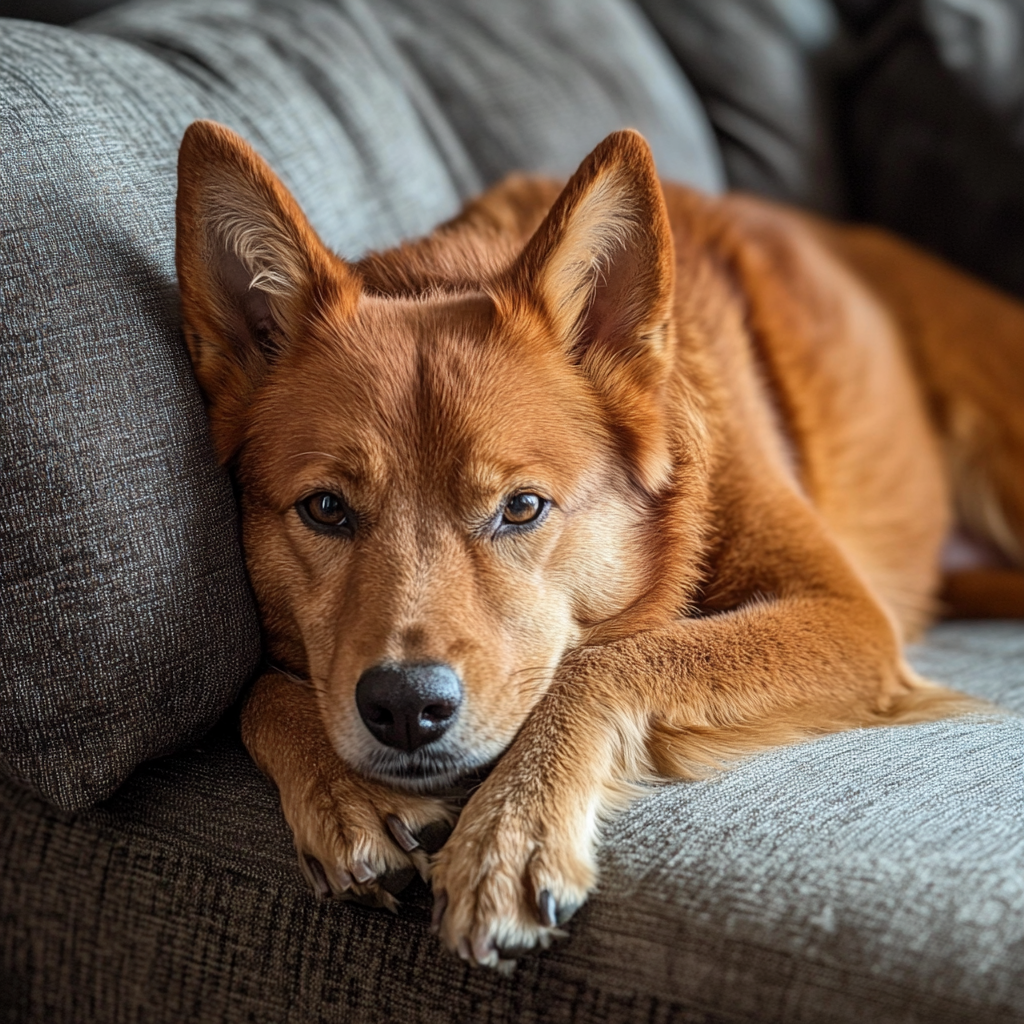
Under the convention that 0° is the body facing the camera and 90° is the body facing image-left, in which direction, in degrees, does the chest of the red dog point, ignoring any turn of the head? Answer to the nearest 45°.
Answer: approximately 45°

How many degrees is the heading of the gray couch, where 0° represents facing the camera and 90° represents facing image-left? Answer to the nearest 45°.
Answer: approximately 315°

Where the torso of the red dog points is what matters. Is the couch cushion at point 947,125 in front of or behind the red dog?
behind
